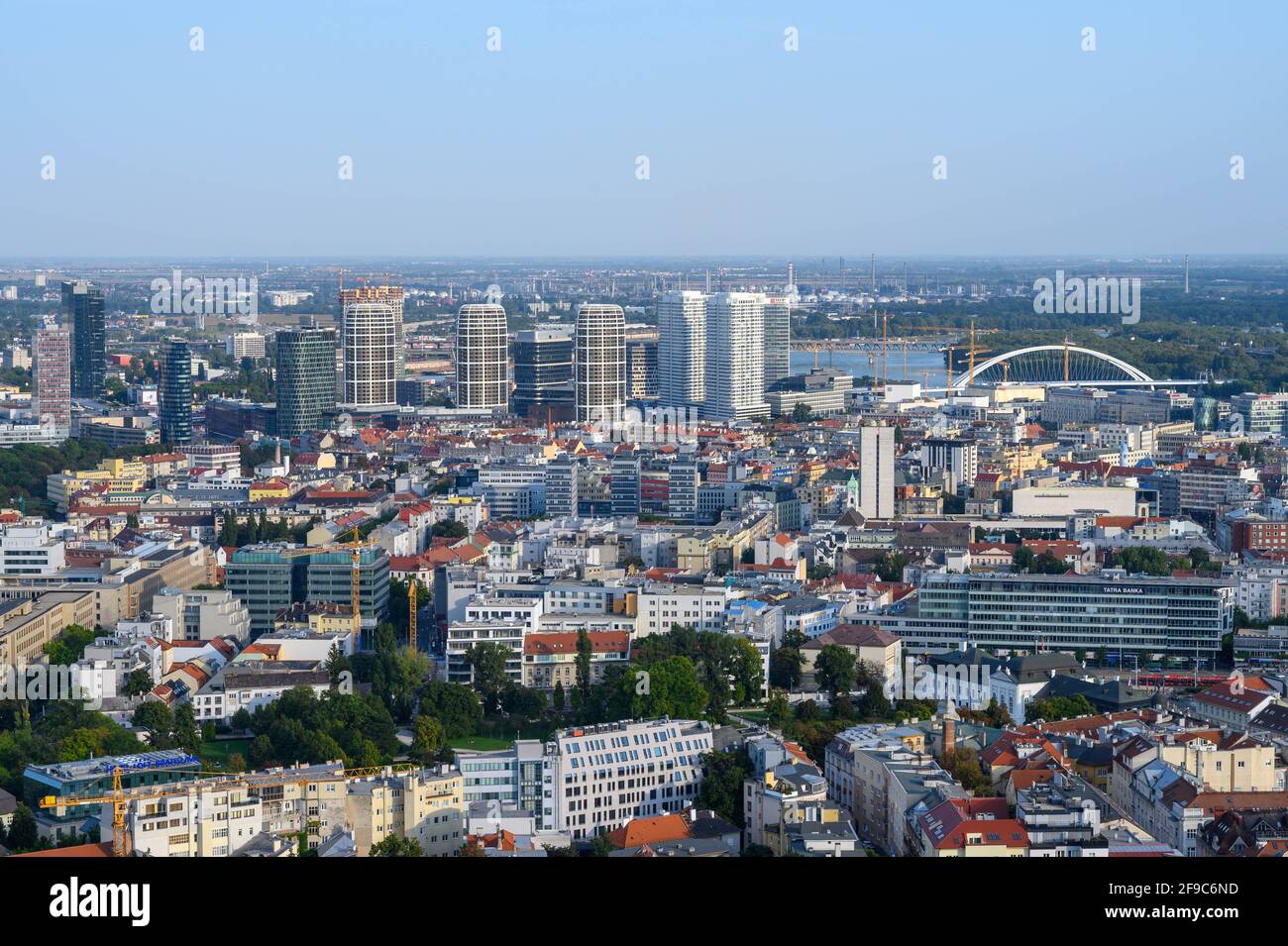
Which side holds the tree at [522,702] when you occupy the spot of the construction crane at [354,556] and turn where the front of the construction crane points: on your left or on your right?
on your left

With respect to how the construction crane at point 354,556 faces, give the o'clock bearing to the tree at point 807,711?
The tree is roughly at 8 o'clock from the construction crane.

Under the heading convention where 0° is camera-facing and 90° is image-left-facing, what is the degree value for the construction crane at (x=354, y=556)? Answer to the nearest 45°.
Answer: approximately 90°

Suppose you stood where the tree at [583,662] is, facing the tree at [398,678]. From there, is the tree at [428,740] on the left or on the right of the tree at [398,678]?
left

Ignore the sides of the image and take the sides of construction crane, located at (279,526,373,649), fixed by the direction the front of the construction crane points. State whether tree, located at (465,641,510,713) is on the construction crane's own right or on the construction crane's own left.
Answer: on the construction crane's own left

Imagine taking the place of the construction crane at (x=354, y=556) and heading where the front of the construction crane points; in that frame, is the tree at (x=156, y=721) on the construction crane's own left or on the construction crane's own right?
on the construction crane's own left

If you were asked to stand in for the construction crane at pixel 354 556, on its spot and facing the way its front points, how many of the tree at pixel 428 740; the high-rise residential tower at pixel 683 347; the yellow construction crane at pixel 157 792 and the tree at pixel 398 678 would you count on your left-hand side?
3

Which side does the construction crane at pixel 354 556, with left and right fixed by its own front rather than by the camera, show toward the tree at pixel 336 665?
left

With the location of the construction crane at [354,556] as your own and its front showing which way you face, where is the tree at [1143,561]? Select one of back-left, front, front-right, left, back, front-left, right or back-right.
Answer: back

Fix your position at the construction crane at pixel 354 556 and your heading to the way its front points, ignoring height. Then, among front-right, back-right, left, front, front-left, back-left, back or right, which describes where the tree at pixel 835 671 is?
back-left

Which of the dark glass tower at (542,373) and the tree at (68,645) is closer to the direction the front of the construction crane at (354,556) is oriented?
the tree

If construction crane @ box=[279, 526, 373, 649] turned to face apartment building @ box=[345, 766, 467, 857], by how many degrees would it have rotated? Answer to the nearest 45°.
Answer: approximately 90° to its left

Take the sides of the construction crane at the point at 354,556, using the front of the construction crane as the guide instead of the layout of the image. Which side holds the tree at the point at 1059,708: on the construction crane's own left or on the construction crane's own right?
on the construction crane's own left
